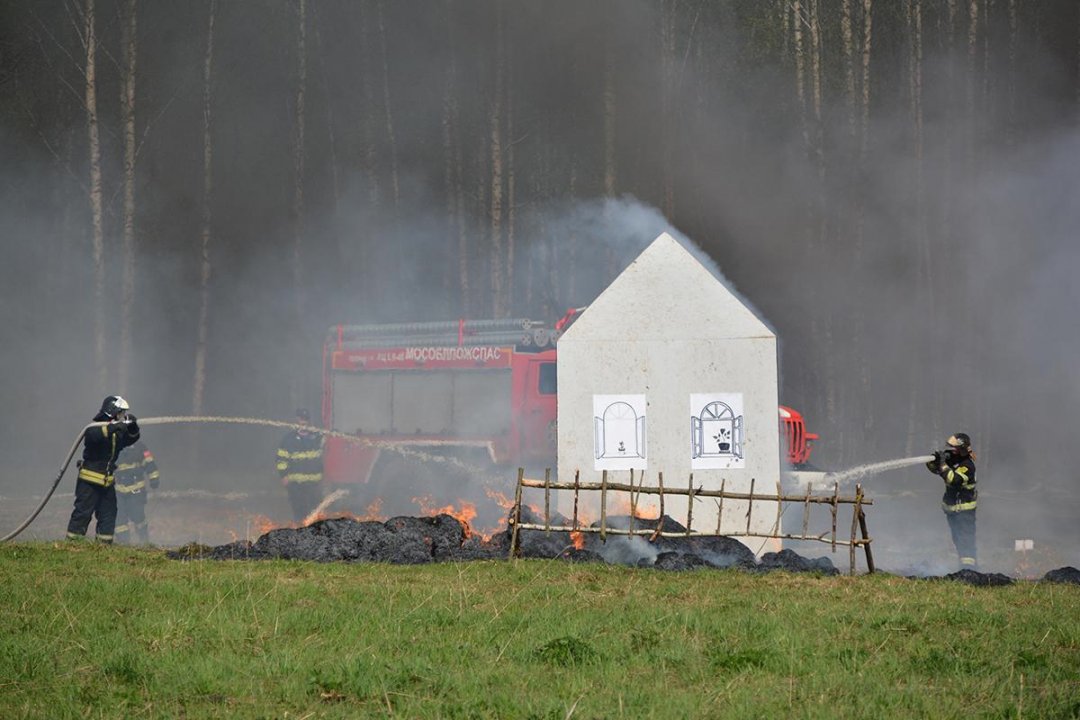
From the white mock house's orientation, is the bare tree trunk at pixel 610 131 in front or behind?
behind

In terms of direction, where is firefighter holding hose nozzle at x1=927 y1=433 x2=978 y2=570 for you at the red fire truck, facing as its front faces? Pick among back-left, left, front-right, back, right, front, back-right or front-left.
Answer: front-right

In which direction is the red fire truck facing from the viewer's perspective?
to the viewer's right

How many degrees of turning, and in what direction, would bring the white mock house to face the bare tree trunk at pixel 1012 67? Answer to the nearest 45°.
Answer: approximately 135° to its left

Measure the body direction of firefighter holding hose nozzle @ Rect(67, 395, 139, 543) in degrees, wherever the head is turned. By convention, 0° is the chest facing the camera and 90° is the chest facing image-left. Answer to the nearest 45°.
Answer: approximately 270°

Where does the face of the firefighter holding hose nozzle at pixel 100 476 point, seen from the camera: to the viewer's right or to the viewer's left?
to the viewer's right

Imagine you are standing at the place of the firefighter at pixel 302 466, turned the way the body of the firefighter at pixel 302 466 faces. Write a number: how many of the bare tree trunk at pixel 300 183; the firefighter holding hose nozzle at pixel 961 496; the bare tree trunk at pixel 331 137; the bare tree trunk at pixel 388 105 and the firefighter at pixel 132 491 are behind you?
3

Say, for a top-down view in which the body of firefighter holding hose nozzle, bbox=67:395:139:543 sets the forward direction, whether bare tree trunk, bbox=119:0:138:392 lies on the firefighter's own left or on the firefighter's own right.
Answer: on the firefighter's own left

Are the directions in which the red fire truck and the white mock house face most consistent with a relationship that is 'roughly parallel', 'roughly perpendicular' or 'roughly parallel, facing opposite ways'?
roughly perpendicular

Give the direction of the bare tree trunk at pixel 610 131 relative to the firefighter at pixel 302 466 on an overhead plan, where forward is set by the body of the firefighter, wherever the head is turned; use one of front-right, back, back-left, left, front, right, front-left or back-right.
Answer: back-left

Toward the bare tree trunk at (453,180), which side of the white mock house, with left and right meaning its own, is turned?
back
